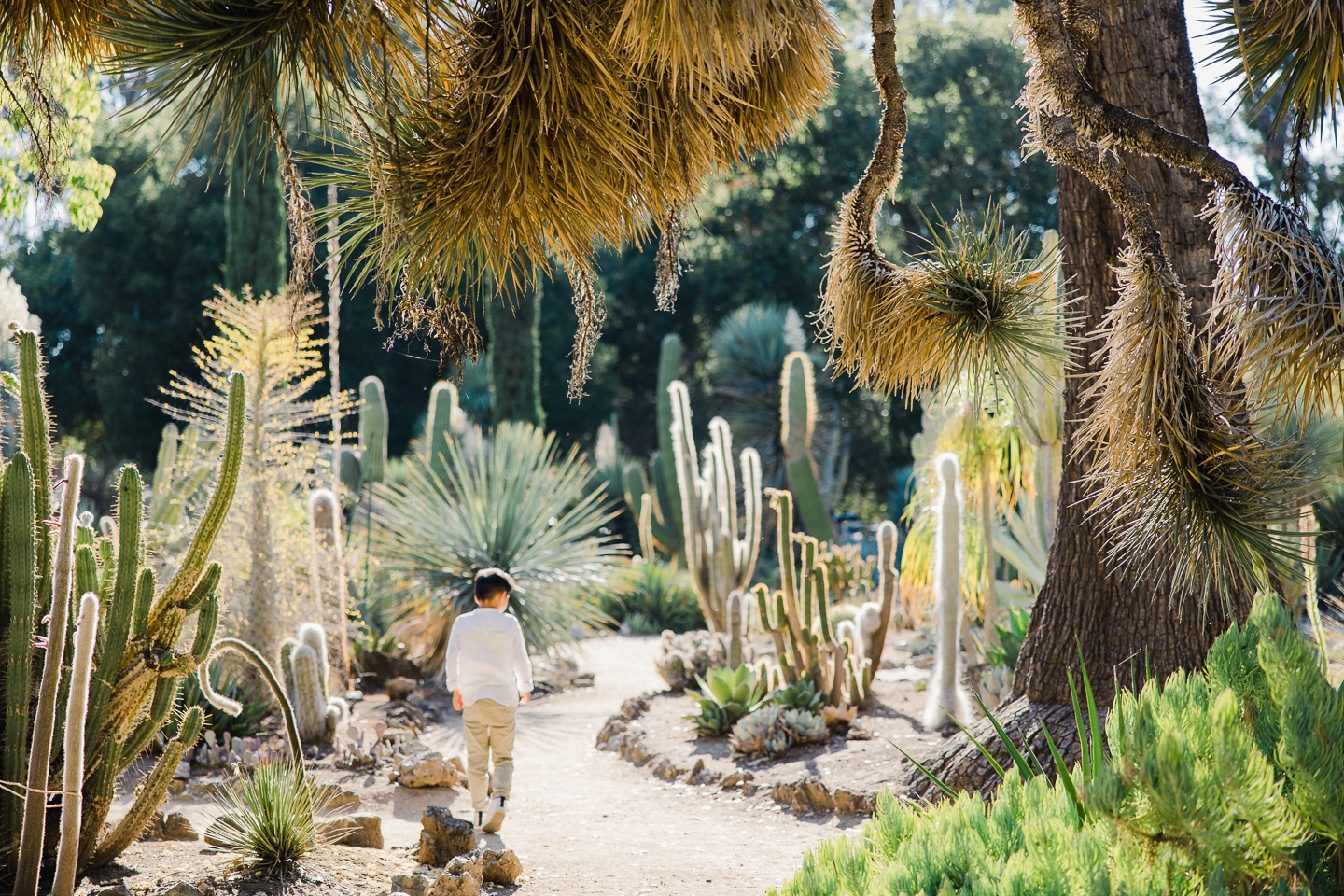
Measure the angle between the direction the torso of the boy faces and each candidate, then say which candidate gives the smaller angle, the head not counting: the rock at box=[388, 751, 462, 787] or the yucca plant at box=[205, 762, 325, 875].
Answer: the rock

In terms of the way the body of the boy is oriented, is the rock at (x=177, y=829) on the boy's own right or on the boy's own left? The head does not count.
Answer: on the boy's own left

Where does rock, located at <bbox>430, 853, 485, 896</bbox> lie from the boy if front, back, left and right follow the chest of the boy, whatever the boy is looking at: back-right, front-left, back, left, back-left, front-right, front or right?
back

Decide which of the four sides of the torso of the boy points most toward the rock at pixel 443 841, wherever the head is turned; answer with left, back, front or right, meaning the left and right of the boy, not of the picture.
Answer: back

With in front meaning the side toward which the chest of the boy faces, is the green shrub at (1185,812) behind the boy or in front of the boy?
behind

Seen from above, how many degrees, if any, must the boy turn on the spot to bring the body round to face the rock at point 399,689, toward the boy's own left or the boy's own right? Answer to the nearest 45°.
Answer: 0° — they already face it

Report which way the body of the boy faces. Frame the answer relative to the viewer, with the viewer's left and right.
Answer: facing away from the viewer

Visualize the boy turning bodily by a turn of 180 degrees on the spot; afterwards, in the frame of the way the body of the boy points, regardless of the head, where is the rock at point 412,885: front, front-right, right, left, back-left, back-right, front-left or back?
front

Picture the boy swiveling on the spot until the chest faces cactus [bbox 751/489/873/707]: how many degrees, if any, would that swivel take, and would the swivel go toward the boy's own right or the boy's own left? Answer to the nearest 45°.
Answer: approximately 45° to the boy's own right
